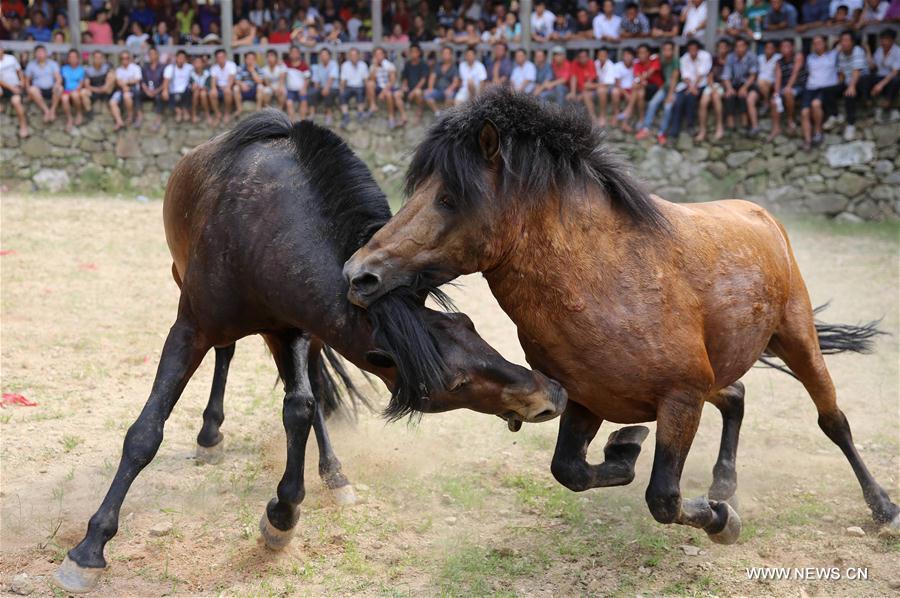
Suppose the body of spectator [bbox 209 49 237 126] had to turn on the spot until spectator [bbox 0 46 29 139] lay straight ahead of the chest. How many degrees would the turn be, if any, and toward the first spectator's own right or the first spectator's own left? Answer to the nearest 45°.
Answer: approximately 90° to the first spectator's own right

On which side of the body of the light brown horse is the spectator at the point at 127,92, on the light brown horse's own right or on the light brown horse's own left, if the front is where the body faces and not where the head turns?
on the light brown horse's own right

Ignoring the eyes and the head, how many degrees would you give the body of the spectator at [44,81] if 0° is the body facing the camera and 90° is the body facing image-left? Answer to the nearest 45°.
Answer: approximately 0°

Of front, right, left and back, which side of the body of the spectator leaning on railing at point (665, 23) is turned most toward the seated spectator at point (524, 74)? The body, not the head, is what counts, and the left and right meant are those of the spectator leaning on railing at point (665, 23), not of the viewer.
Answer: right

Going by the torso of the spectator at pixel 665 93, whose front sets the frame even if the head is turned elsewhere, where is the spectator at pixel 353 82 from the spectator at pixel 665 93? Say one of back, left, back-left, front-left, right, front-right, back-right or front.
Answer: front-right

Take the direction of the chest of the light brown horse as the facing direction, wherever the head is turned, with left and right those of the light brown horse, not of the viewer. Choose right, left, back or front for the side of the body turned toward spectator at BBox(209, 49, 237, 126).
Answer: right

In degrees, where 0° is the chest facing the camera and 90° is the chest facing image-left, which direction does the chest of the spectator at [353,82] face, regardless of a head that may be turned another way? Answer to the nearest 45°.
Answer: approximately 0°

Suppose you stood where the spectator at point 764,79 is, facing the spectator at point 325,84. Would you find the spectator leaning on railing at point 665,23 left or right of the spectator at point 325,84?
right
